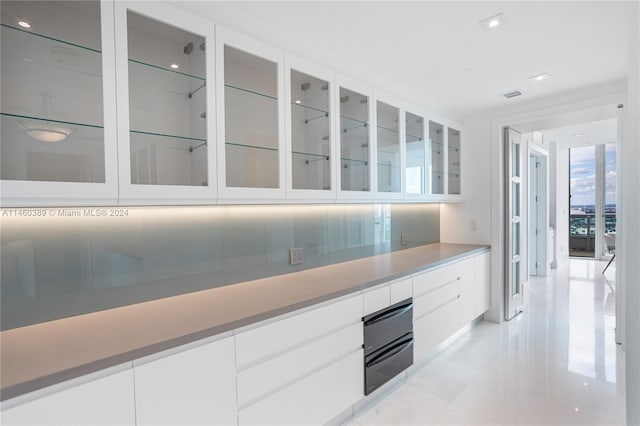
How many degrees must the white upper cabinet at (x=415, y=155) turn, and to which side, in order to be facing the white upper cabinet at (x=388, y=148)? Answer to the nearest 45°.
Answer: approximately 90° to its right

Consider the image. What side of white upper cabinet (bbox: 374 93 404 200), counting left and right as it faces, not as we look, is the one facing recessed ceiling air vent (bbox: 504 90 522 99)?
left

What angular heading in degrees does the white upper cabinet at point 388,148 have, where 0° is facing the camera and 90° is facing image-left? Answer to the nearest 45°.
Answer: approximately 315°

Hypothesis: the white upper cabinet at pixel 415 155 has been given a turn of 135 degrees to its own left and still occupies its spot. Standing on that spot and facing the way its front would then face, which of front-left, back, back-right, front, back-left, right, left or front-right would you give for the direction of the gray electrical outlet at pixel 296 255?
back-left

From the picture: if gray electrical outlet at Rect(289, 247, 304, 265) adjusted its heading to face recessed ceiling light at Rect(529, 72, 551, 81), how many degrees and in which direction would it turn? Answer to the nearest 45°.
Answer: approximately 45° to its left

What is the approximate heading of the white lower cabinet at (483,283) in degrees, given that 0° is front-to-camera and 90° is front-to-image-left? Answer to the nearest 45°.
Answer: approximately 315°

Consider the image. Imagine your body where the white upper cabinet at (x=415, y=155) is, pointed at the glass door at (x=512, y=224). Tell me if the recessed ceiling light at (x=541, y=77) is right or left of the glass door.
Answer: right
